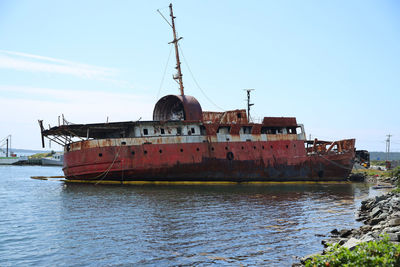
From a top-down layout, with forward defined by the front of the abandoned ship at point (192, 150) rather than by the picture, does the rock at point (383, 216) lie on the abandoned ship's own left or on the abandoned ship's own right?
on the abandoned ship's own right

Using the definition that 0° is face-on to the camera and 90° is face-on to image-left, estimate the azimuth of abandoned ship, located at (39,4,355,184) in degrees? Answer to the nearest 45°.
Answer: approximately 270°

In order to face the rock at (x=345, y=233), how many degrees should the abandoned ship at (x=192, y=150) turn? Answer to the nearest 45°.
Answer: approximately 90° to its right
